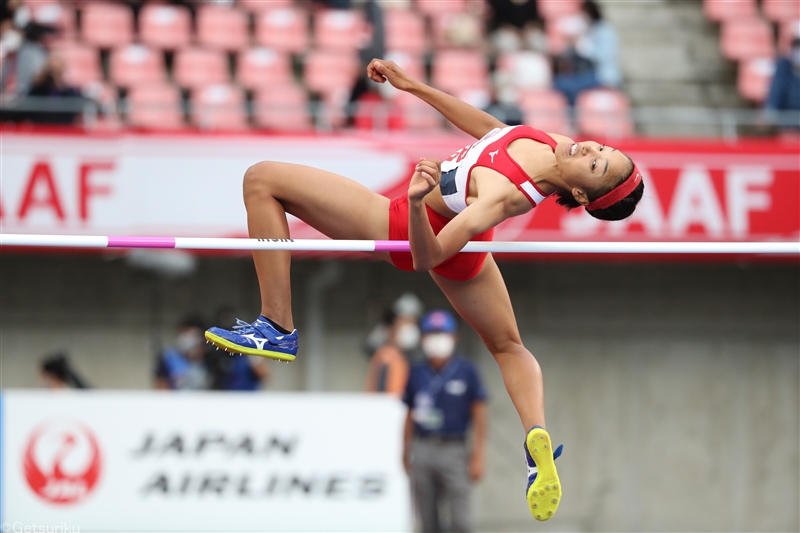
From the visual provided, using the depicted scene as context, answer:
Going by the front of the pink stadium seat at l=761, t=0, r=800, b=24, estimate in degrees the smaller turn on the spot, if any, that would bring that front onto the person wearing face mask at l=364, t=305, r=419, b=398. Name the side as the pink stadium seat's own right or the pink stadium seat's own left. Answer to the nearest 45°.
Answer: approximately 45° to the pink stadium seat's own right

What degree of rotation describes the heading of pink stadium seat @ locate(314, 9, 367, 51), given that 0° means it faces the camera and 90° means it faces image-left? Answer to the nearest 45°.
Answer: approximately 0°

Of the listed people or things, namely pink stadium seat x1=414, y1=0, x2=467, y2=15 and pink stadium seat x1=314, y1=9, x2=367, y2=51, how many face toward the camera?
2

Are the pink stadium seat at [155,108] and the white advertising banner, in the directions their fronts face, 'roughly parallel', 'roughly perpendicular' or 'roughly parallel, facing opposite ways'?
roughly parallel

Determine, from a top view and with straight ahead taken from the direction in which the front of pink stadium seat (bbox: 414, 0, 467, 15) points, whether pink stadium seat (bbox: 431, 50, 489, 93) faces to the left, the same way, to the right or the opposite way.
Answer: the same way

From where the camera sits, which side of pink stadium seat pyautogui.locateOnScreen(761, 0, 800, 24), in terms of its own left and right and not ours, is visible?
front

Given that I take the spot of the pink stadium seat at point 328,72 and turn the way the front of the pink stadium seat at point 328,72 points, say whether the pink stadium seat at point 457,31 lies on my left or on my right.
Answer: on my left

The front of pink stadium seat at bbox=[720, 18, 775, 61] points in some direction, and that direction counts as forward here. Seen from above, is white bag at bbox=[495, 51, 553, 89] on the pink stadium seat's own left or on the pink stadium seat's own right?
on the pink stadium seat's own right

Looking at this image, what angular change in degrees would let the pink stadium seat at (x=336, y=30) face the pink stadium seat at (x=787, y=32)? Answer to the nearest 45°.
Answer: approximately 90° to its left

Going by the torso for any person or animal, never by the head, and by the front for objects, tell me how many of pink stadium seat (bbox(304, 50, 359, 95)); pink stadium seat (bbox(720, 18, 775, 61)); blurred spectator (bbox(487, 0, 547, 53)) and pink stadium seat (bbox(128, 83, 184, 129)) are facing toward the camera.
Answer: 4

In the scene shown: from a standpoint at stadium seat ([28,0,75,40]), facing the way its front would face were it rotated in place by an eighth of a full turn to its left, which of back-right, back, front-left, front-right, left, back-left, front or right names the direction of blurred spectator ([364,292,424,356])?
front

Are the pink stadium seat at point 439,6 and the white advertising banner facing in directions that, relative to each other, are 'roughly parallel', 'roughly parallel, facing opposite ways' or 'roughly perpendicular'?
roughly parallel

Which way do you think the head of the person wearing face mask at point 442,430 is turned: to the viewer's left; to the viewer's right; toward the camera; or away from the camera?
toward the camera

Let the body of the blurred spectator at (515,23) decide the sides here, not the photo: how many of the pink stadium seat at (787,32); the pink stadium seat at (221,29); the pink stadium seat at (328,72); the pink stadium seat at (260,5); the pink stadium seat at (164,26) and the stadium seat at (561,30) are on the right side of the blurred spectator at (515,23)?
4

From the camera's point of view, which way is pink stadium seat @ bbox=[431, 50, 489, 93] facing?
toward the camera

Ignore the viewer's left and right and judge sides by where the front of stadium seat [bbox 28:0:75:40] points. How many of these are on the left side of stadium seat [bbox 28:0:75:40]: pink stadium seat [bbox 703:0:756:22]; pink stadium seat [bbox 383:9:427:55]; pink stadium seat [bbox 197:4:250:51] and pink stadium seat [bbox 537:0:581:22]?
4

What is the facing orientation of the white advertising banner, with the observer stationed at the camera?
facing the viewer

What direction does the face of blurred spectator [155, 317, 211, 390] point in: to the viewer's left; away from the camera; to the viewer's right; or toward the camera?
toward the camera

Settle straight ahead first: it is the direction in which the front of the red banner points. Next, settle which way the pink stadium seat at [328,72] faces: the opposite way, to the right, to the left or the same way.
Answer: the same way

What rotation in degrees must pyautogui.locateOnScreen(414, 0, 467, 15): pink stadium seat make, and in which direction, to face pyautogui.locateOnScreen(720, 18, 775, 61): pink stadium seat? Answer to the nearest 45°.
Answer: approximately 90° to its left

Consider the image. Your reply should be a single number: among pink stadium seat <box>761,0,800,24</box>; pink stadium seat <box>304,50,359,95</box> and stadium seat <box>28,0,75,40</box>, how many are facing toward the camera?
3

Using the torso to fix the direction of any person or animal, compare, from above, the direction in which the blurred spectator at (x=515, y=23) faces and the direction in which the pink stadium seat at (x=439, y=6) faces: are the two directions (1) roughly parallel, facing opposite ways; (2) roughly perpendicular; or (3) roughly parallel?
roughly parallel
